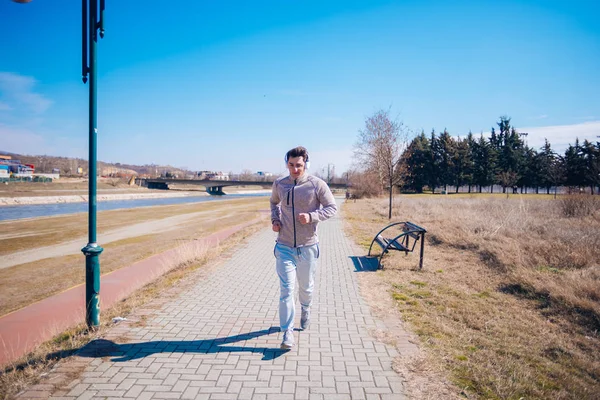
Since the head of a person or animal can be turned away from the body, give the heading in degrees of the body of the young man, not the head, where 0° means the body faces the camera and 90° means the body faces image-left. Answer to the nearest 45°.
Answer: approximately 0°

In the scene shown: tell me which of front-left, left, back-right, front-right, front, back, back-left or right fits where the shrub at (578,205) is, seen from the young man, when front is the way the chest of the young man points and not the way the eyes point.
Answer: back-left

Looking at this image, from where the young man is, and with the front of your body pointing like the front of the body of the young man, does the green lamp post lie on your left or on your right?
on your right
